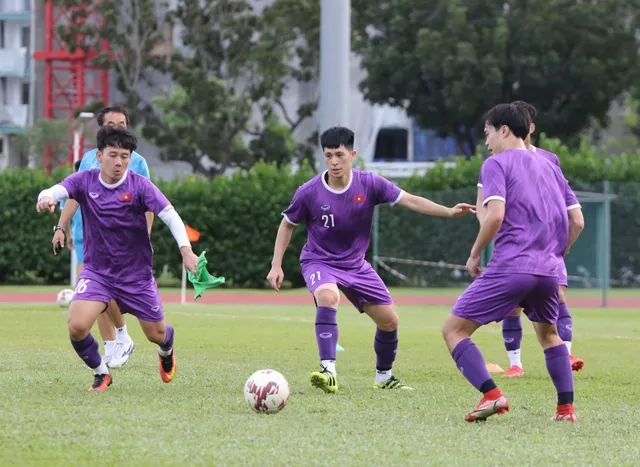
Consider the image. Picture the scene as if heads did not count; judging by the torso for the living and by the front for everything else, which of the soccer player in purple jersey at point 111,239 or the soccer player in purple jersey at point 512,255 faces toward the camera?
the soccer player in purple jersey at point 111,239

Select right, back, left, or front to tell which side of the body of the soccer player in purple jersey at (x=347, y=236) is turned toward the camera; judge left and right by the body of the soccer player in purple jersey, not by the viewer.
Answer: front

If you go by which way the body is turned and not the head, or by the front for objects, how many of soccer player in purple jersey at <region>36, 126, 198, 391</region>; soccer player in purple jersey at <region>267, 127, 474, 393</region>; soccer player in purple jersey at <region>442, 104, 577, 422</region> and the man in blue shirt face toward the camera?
3

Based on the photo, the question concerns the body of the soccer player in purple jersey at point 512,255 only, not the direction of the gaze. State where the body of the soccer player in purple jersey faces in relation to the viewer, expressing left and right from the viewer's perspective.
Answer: facing away from the viewer and to the left of the viewer

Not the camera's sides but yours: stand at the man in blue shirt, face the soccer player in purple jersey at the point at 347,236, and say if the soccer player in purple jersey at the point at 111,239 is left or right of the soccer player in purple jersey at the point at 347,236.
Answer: right

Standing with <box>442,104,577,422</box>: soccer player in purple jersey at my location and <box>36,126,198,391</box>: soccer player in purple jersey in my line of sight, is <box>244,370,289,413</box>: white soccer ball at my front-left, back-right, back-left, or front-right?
front-left

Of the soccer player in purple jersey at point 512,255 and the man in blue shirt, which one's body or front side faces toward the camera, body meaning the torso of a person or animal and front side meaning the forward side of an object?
the man in blue shirt

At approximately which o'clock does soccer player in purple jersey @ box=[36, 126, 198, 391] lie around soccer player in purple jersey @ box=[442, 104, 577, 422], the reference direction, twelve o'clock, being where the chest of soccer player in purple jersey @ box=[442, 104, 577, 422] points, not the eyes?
soccer player in purple jersey @ box=[36, 126, 198, 391] is roughly at 11 o'clock from soccer player in purple jersey @ box=[442, 104, 577, 422].

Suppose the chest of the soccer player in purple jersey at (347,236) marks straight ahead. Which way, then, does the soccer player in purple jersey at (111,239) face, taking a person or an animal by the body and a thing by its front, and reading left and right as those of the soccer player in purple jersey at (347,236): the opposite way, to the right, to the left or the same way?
the same way

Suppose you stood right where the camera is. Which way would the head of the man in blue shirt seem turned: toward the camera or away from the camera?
toward the camera

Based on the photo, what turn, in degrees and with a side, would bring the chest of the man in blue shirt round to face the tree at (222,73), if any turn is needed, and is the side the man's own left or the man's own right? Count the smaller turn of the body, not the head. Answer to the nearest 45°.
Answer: approximately 180°

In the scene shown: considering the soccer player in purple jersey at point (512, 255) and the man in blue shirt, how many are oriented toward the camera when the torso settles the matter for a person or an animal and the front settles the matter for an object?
1

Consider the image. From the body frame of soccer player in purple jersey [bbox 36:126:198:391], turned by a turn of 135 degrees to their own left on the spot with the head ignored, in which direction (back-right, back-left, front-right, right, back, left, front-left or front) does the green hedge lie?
front-left

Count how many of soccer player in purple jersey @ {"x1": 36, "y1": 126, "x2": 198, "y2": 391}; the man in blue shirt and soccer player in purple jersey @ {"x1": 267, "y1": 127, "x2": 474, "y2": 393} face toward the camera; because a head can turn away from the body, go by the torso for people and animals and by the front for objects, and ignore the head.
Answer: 3

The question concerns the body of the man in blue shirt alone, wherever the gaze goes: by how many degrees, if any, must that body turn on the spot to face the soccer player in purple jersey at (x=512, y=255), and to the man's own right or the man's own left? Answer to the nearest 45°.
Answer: approximately 45° to the man's own left

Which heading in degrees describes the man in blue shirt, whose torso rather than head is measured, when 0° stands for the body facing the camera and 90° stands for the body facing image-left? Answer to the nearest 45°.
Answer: approximately 0°

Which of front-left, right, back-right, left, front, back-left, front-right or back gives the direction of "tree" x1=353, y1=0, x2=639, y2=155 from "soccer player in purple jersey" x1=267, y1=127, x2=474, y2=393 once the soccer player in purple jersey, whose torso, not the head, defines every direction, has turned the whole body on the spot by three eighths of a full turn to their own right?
front-right

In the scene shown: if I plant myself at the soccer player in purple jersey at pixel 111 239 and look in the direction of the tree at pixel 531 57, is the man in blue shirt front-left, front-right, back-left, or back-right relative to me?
front-left
